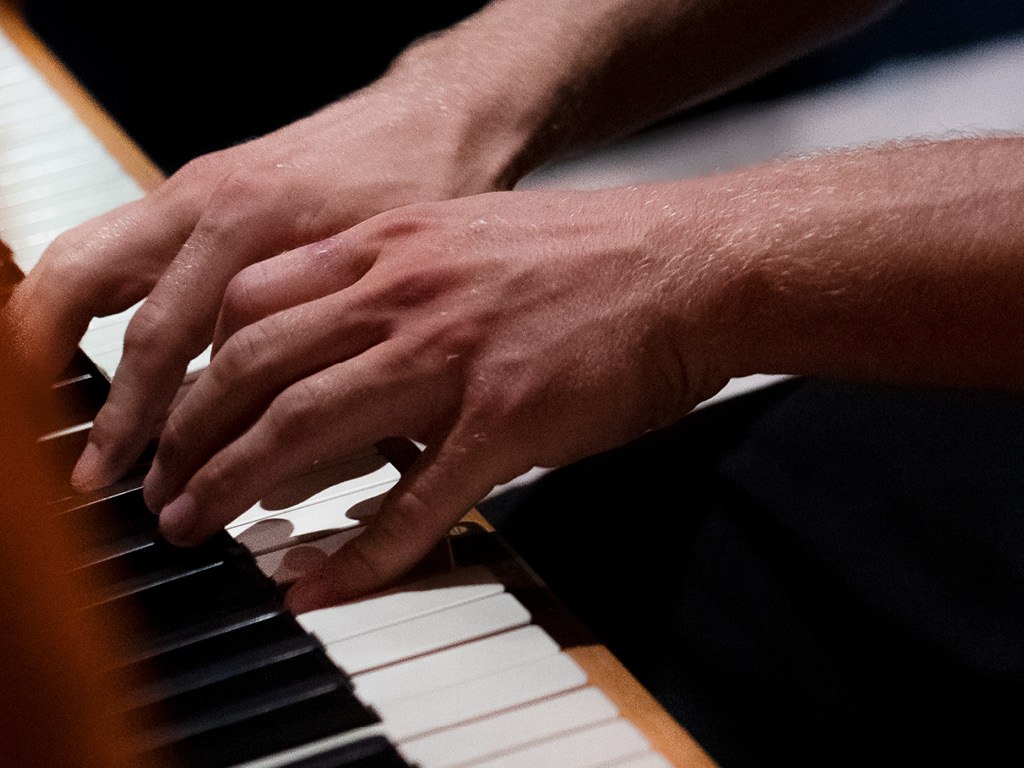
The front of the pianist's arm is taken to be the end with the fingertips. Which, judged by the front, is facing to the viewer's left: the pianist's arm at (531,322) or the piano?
the pianist's arm

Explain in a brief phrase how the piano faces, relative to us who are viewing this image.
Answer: facing away from the viewer and to the right of the viewer

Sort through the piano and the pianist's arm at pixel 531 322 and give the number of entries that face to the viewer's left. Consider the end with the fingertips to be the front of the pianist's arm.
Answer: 1

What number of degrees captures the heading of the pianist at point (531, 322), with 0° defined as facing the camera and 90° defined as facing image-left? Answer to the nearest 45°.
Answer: approximately 90°
